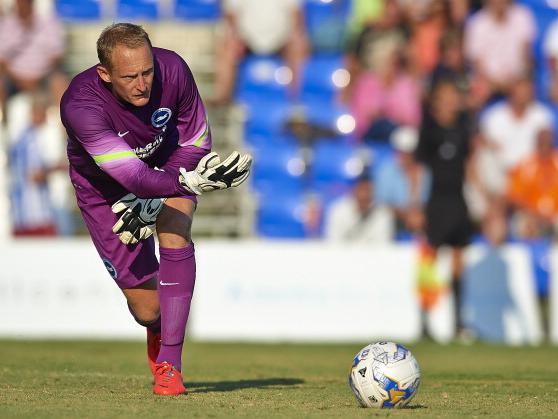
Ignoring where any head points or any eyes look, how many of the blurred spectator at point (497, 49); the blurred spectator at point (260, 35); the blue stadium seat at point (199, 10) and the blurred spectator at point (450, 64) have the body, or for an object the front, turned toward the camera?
4

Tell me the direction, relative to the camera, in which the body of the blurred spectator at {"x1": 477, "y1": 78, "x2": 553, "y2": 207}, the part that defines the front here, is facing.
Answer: toward the camera

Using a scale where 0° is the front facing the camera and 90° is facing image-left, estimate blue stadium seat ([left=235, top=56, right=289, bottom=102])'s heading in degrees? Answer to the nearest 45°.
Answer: approximately 0°

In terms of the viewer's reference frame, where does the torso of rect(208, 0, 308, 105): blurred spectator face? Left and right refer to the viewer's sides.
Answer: facing the viewer

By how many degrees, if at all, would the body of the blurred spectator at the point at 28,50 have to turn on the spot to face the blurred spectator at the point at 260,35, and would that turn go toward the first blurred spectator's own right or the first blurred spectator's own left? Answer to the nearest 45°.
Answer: approximately 90° to the first blurred spectator's own left

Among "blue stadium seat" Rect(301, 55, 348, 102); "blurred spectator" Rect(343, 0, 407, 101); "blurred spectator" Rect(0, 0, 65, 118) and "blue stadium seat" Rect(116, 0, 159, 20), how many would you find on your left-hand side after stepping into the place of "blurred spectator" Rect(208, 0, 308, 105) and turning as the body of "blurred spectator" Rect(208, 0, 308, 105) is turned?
2

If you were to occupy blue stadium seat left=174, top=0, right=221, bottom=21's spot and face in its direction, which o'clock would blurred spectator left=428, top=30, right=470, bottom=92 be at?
The blurred spectator is roughly at 10 o'clock from the blue stadium seat.

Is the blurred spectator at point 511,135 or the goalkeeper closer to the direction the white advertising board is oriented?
the goalkeeper

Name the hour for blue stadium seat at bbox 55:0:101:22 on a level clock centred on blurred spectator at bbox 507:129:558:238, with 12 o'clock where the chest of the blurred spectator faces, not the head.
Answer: The blue stadium seat is roughly at 3 o'clock from the blurred spectator.

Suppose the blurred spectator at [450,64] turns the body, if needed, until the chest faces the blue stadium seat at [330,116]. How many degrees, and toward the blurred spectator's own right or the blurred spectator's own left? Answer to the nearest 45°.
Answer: approximately 90° to the blurred spectator's own right

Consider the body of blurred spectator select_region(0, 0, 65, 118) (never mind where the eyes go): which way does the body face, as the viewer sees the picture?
toward the camera
